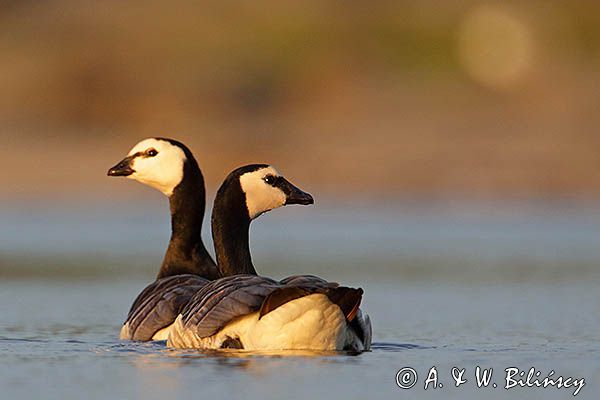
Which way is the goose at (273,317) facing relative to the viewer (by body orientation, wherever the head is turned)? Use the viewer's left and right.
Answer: facing away from the viewer and to the left of the viewer

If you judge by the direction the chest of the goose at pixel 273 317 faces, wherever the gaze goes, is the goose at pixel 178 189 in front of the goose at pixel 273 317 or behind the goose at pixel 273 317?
in front
